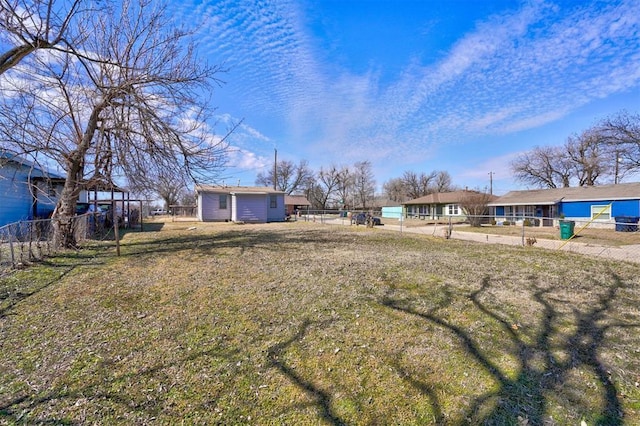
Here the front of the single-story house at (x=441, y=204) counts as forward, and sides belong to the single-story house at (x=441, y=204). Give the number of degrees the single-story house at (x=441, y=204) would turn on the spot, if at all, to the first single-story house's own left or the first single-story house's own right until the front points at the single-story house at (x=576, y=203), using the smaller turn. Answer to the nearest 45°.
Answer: approximately 90° to the first single-story house's own left

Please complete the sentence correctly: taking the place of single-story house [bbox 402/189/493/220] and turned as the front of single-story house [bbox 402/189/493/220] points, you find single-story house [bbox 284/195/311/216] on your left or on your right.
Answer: on your right

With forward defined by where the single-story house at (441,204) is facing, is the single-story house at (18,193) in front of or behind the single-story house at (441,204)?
in front

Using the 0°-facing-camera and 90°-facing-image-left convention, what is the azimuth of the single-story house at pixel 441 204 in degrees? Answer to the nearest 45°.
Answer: approximately 45°

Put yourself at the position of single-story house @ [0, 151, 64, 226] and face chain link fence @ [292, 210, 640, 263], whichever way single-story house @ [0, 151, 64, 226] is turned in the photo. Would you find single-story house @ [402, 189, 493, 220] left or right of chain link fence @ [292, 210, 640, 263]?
left
